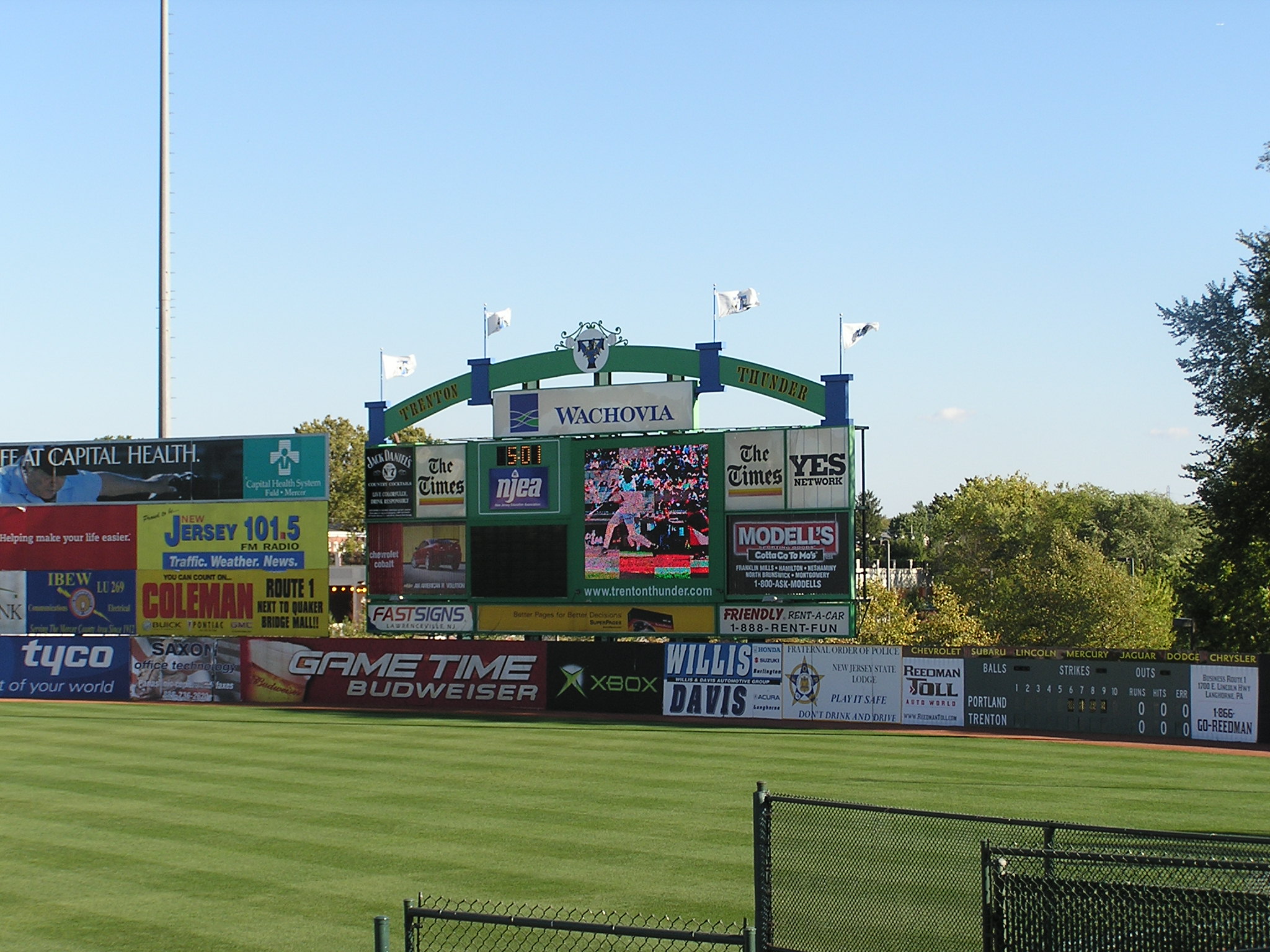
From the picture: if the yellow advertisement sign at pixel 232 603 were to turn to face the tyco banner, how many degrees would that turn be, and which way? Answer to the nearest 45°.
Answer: approximately 135° to its right

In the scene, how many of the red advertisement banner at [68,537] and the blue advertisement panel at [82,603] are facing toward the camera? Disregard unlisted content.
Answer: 2

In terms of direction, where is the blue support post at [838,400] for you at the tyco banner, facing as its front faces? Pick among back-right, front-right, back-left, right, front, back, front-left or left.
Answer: front-left

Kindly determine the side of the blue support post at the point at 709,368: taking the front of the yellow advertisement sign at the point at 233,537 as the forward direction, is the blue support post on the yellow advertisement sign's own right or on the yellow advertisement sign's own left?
on the yellow advertisement sign's own left

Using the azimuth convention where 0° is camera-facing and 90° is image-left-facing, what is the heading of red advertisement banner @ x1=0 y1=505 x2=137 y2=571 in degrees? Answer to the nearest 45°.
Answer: approximately 0°

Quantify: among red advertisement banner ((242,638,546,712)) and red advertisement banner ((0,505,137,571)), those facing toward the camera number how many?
2

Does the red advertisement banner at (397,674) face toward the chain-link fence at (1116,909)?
yes

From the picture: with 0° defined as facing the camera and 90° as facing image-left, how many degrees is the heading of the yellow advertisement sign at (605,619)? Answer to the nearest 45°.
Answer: approximately 0°
